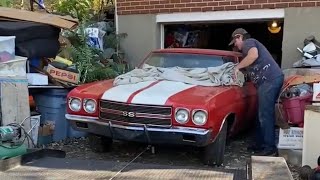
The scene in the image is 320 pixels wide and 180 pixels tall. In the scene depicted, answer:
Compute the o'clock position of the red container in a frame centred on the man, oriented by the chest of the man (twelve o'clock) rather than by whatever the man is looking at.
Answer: The red container is roughly at 5 o'clock from the man.

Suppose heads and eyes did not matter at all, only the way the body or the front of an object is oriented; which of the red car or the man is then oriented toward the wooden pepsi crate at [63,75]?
the man

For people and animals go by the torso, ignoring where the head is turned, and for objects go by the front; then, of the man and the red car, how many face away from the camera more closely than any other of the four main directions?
0

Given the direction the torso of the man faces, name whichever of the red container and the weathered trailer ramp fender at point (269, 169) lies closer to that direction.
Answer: the weathered trailer ramp fender

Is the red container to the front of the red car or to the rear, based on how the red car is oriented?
to the rear

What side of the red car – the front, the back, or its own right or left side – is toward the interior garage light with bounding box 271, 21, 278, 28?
back

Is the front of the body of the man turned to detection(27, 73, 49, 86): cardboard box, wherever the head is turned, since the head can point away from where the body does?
yes

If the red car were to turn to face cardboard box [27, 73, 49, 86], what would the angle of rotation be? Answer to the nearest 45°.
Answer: approximately 90° to its right

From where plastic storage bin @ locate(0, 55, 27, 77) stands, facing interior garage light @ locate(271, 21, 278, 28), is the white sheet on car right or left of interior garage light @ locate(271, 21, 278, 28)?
right

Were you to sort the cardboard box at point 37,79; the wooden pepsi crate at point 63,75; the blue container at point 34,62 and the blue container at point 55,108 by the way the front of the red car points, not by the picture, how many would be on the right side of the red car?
4

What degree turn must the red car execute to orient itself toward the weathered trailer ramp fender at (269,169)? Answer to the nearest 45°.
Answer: approximately 45° to its left

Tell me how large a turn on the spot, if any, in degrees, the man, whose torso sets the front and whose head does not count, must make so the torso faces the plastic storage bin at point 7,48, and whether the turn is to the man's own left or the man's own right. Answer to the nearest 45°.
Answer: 0° — they already face it

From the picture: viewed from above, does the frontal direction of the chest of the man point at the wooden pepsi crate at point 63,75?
yes

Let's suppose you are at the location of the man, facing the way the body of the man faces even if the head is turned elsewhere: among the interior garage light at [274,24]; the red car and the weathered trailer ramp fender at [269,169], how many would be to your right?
1

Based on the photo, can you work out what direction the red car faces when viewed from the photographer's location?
facing the viewer and to the left of the viewer

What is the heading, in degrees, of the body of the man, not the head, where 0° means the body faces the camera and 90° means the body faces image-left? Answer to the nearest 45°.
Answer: approximately 90°
